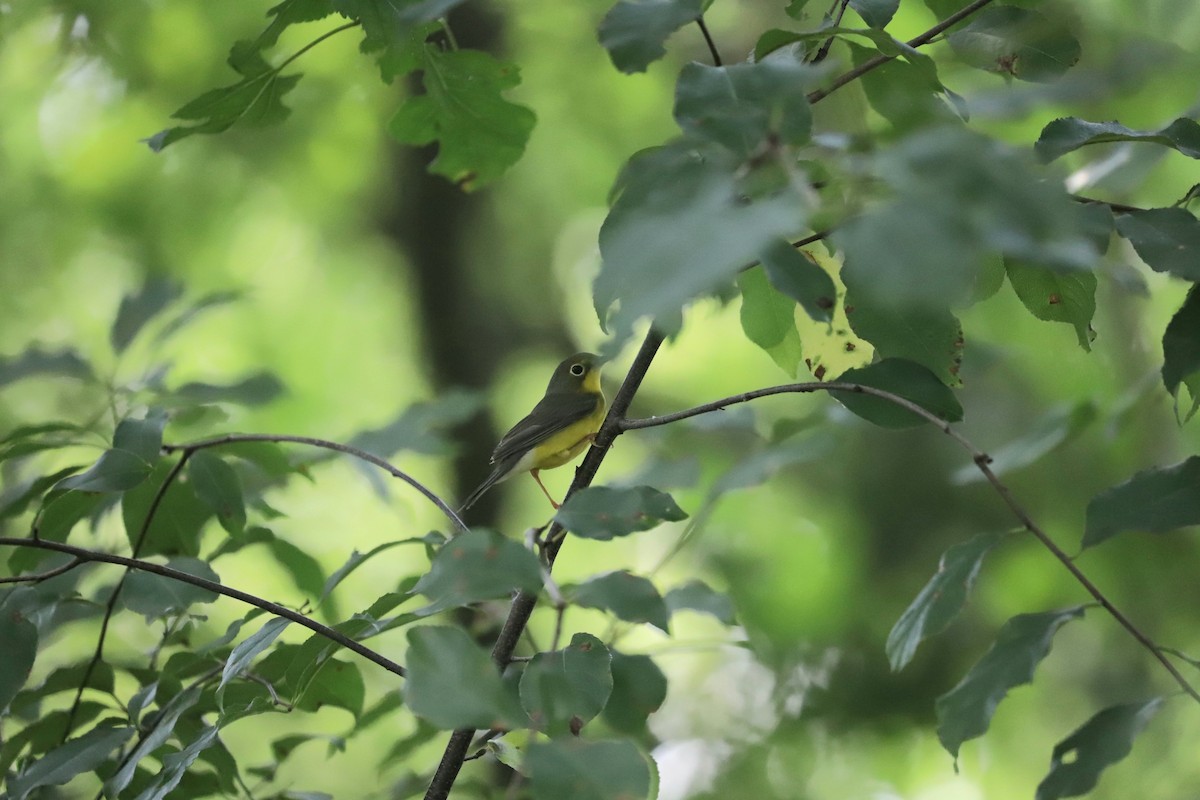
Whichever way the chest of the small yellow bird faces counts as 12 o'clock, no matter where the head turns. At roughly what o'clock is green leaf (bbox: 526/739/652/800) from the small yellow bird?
The green leaf is roughly at 3 o'clock from the small yellow bird.

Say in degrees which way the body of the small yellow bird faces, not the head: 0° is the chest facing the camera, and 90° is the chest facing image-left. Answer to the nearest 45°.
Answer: approximately 270°

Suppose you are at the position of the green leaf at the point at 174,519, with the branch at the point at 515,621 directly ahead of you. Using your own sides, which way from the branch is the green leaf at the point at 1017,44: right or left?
left

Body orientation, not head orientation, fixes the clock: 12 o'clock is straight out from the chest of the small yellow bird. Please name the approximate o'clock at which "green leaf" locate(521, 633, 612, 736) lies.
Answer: The green leaf is roughly at 3 o'clock from the small yellow bird.
